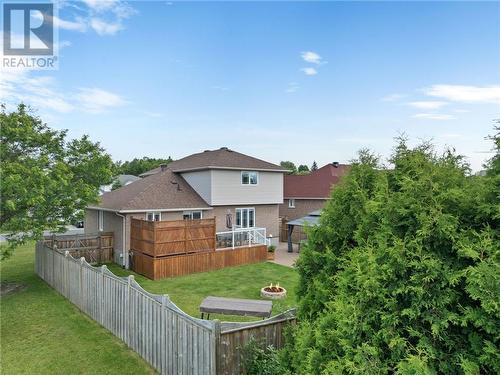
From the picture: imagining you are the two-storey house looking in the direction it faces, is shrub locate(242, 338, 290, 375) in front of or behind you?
behind

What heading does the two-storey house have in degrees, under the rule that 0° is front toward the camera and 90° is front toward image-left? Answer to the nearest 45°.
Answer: approximately 135°

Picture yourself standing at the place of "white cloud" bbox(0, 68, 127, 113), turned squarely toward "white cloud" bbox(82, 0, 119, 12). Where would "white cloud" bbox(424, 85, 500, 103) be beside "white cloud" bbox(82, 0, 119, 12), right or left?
left
